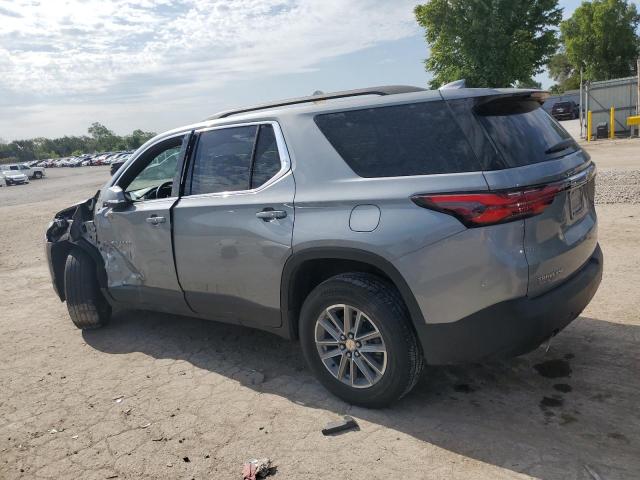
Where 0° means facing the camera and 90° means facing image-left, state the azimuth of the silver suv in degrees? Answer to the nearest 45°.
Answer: approximately 135°

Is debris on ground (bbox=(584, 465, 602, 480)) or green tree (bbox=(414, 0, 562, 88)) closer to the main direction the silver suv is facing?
the green tree

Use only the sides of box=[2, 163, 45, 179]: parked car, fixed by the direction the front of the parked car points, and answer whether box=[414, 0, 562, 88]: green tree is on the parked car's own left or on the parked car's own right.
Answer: on the parked car's own right

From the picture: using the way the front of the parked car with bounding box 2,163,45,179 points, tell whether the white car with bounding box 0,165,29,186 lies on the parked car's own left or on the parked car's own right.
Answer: on the parked car's own right

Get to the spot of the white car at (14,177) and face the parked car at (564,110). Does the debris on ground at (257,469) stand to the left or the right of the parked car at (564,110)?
right

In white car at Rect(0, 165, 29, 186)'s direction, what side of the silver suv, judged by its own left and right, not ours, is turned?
front

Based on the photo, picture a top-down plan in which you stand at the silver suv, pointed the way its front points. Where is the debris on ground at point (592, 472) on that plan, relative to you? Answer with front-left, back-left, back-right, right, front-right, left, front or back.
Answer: back

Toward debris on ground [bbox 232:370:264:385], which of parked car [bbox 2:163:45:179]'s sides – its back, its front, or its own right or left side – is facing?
right
